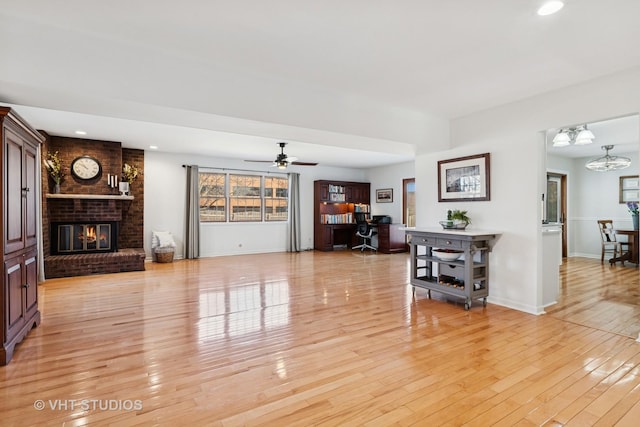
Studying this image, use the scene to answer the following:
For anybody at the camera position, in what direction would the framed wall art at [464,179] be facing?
facing the viewer and to the left of the viewer

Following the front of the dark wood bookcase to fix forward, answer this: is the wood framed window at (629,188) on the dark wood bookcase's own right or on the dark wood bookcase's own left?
on the dark wood bookcase's own left

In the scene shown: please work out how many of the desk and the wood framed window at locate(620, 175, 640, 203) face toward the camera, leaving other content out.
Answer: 2

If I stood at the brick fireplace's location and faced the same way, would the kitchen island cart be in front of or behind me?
in front

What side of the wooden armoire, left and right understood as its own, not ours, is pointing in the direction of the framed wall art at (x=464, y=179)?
front

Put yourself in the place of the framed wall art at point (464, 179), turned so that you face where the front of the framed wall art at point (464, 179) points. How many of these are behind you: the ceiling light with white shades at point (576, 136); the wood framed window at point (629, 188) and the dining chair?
3

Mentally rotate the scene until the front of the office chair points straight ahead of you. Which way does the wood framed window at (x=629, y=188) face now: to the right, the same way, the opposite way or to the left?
the opposite way

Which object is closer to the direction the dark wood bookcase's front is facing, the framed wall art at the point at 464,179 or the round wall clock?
the framed wall art
